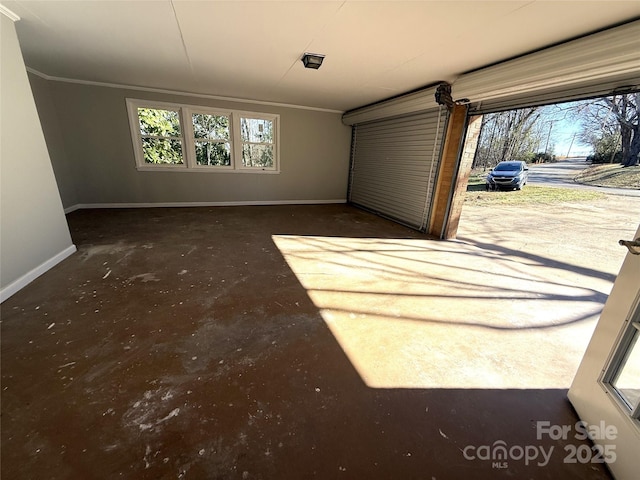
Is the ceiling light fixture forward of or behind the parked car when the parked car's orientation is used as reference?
forward

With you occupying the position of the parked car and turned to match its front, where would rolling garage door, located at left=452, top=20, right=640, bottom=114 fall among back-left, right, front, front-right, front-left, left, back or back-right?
front-left

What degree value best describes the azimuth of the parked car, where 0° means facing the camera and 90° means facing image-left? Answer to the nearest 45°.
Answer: approximately 45°

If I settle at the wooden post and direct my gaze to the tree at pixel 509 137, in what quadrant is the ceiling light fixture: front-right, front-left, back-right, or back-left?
back-left

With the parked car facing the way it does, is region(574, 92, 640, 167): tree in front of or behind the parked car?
behind

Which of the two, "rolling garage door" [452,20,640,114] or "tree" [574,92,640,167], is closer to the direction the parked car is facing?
the rolling garage door

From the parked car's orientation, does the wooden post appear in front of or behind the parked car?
in front

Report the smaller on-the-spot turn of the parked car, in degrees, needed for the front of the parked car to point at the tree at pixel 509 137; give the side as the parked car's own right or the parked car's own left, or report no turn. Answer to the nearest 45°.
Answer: approximately 135° to the parked car's own right
